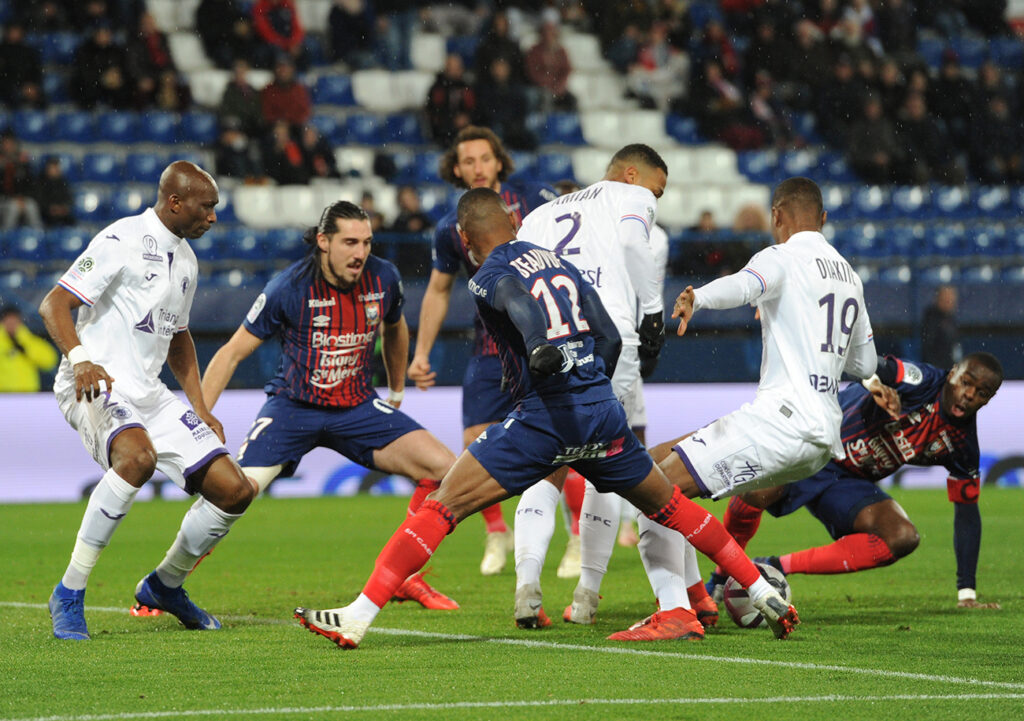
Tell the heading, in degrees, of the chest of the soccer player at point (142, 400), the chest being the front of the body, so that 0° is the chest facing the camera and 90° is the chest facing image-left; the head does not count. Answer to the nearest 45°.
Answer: approximately 315°

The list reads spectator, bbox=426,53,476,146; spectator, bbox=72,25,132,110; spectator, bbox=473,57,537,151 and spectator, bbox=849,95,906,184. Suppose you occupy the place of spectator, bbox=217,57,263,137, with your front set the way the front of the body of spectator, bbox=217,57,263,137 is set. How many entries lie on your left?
3

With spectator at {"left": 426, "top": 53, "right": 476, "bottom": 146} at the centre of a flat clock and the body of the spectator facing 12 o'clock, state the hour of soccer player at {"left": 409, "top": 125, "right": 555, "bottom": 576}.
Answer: The soccer player is roughly at 12 o'clock from the spectator.

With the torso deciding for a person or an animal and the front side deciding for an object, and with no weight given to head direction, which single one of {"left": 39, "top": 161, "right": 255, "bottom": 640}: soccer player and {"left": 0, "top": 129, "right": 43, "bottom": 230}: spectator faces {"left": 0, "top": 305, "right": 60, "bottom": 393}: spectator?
{"left": 0, "top": 129, "right": 43, "bottom": 230}: spectator

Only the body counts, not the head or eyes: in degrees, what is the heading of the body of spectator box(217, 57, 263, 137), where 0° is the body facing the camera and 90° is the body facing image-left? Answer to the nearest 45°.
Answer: approximately 0°

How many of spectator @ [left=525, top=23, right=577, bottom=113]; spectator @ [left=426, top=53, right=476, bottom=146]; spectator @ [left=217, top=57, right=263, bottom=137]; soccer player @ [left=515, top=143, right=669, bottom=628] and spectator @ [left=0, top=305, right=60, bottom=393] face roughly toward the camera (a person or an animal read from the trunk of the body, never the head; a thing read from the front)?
4

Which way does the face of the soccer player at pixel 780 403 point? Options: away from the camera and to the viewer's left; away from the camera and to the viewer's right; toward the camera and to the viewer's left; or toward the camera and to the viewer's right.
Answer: away from the camera and to the viewer's left

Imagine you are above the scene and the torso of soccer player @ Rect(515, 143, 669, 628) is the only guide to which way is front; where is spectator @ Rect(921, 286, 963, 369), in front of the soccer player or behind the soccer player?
in front

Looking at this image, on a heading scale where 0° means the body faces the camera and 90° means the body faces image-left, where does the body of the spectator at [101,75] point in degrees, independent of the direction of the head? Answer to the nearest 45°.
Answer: approximately 0°

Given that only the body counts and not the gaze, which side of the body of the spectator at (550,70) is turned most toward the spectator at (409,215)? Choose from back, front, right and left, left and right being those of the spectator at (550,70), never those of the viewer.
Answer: front
